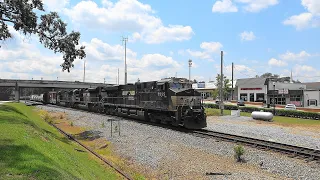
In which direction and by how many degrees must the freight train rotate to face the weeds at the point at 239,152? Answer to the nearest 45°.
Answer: approximately 45° to its right

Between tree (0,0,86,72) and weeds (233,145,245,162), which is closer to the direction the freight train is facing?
the weeds

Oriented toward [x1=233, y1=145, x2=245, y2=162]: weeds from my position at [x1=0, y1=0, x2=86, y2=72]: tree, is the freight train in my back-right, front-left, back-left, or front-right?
front-left

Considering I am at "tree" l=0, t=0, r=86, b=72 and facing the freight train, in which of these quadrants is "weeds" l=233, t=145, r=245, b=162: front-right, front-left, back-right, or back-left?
front-right

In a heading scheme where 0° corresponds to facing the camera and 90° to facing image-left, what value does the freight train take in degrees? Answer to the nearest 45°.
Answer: approximately 315°
